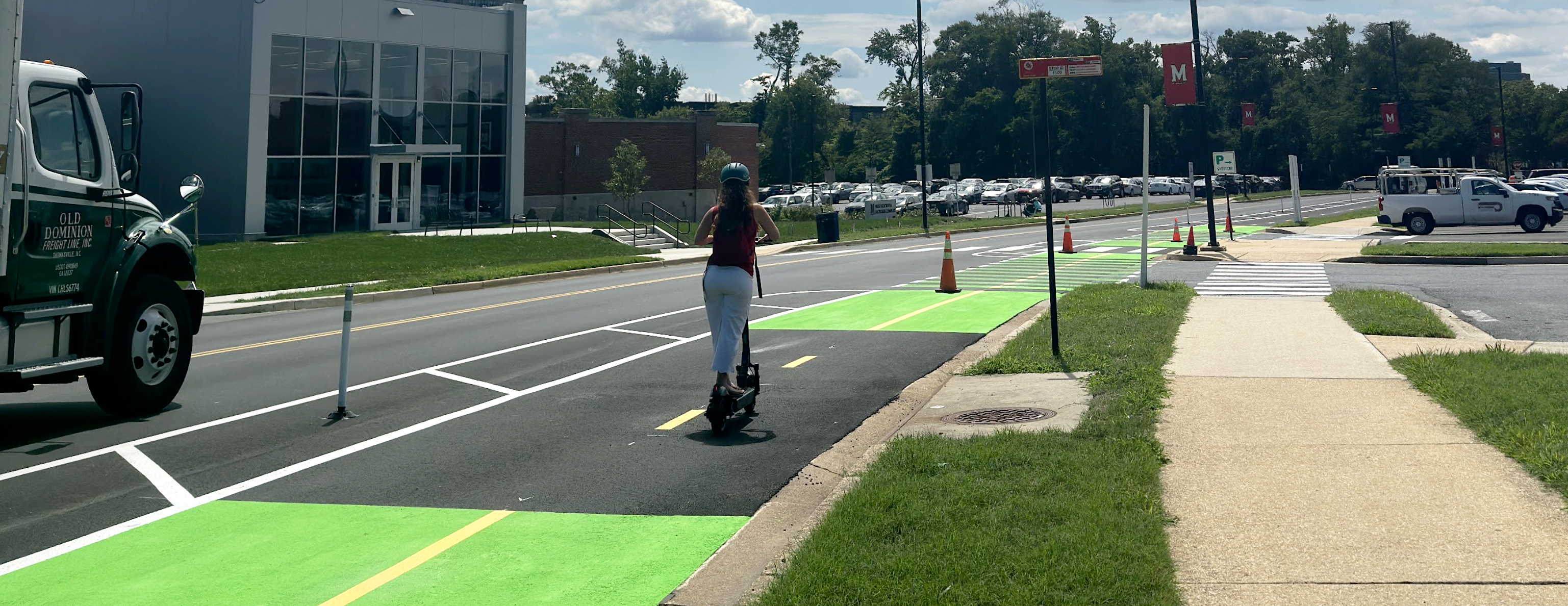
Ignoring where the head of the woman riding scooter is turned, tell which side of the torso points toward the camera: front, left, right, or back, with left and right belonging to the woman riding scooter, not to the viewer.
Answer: back

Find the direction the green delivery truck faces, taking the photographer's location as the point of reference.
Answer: facing away from the viewer and to the right of the viewer

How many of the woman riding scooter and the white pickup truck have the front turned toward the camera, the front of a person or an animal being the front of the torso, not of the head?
0

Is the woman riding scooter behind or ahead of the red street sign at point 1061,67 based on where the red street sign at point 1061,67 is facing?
ahead

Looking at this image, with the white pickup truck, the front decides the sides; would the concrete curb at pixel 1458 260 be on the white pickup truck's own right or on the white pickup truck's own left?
on the white pickup truck's own right

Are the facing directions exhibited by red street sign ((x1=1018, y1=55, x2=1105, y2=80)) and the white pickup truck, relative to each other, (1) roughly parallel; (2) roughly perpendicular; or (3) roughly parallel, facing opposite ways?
roughly perpendicular

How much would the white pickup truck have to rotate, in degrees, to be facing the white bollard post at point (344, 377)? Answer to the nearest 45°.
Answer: approximately 90° to its right

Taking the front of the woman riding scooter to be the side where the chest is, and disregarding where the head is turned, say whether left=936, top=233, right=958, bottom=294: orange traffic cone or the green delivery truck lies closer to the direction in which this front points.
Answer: the orange traffic cone

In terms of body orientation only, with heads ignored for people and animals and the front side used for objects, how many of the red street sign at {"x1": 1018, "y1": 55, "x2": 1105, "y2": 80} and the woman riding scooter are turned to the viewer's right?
0

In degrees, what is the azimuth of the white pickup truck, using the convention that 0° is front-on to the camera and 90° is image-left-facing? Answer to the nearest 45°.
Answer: approximately 270°

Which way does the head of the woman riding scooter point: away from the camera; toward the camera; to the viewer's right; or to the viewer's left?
away from the camera

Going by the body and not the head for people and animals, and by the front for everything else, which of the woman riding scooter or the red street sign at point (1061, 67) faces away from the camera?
the woman riding scooter

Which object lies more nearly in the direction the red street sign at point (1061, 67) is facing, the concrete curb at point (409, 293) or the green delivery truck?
the green delivery truck
